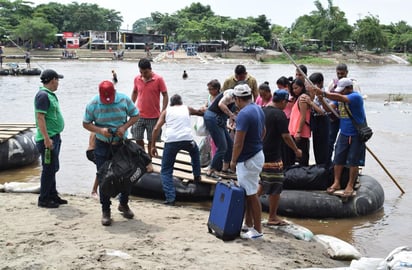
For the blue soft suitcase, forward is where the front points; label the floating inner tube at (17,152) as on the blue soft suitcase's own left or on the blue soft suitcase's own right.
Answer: on the blue soft suitcase's own right

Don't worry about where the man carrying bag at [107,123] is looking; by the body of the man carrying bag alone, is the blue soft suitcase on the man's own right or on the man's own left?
on the man's own left

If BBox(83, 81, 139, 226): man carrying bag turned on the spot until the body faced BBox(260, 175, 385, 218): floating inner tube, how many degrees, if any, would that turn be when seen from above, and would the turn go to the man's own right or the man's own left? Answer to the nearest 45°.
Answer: approximately 90° to the man's own left

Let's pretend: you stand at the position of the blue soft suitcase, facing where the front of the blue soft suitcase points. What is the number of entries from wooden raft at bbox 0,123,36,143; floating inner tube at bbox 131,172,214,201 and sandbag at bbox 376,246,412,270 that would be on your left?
1

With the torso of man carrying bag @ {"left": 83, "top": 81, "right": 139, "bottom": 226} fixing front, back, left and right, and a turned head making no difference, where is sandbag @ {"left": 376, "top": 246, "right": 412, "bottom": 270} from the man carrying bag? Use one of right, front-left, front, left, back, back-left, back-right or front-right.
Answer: front-left

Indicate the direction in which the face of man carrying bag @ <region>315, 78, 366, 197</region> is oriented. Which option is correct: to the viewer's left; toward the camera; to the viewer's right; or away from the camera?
to the viewer's left

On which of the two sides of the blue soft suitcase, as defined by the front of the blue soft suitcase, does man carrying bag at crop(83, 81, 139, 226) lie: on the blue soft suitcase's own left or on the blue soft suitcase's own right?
on the blue soft suitcase's own right

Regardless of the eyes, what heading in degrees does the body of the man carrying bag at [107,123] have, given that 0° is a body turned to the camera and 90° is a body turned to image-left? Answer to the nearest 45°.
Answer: approximately 0°

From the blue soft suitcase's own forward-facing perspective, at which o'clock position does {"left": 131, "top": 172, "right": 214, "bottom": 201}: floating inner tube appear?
The floating inner tube is roughly at 4 o'clock from the blue soft suitcase.

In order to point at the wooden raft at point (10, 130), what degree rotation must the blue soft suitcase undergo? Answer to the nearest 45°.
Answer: approximately 90° to its right
